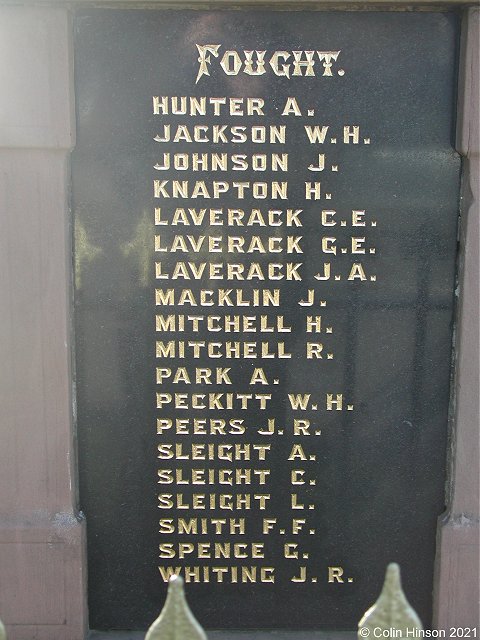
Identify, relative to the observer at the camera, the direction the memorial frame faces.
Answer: facing the viewer

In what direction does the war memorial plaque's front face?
toward the camera
